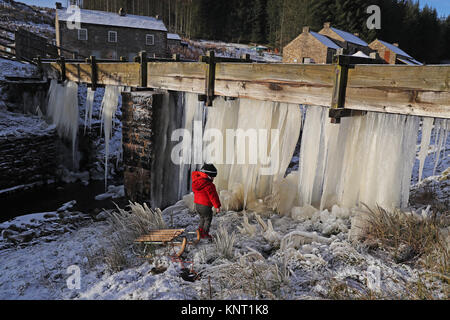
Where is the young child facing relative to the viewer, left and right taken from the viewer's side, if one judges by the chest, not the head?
facing away from the viewer and to the right of the viewer

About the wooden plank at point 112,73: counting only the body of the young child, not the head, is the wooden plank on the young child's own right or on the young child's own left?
on the young child's own left

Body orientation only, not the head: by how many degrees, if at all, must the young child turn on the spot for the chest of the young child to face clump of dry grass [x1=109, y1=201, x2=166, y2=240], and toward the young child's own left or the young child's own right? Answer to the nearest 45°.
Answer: approximately 90° to the young child's own left

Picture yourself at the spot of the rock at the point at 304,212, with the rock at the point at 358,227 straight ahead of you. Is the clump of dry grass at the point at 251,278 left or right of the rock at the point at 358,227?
right

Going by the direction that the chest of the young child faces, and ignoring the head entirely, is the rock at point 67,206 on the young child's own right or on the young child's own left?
on the young child's own left

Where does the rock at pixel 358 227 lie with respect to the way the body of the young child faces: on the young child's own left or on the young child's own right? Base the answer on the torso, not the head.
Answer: on the young child's own right

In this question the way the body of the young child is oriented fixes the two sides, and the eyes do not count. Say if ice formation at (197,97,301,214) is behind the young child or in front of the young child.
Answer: in front

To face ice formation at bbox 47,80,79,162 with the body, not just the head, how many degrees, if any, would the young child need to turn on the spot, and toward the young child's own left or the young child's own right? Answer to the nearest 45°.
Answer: approximately 90° to the young child's own left
